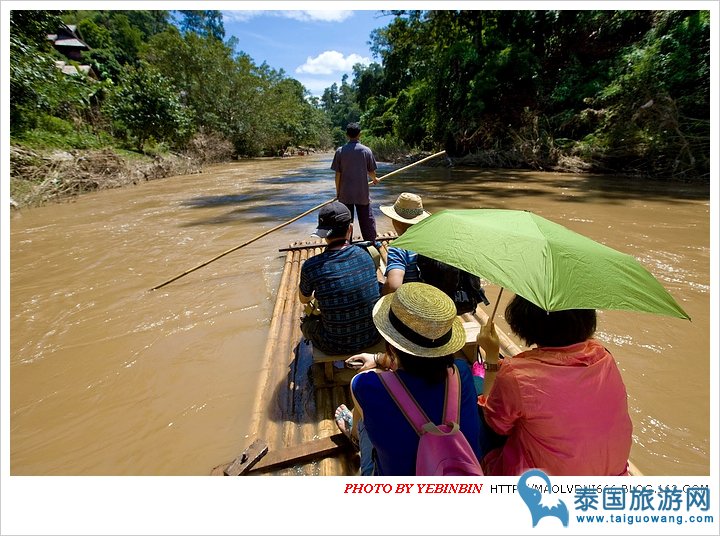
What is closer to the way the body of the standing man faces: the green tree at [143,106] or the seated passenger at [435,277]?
the green tree

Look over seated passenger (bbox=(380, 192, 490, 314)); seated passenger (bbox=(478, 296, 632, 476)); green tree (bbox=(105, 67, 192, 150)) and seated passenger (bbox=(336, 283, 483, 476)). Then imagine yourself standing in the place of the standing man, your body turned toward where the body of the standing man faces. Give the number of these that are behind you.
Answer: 3

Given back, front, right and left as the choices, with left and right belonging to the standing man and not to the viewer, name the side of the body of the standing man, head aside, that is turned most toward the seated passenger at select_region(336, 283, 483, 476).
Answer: back

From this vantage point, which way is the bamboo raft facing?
away from the camera

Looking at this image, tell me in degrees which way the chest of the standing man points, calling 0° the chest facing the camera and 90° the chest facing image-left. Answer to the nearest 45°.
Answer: approximately 180°

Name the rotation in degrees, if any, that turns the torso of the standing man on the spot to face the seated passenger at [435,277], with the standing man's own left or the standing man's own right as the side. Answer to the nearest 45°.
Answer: approximately 180°

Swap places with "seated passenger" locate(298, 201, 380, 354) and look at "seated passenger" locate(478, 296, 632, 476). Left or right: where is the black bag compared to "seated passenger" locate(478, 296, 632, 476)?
left

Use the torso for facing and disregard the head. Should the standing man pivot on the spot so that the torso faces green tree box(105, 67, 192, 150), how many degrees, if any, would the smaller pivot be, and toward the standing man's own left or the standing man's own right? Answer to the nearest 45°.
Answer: approximately 45° to the standing man's own left

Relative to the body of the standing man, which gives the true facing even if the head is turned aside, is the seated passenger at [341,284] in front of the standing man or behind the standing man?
behind

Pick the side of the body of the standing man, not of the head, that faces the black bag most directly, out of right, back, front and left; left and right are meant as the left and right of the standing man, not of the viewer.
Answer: back

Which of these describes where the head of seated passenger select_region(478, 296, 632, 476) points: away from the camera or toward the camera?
away from the camera
